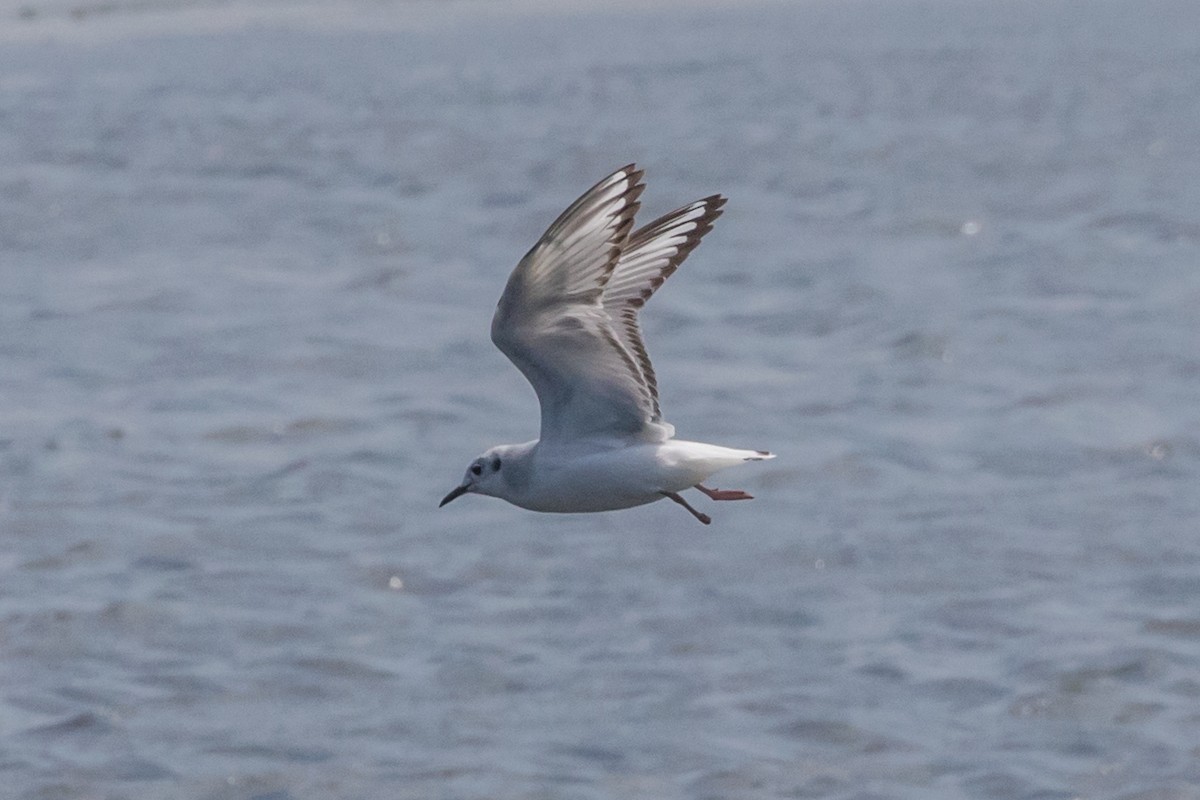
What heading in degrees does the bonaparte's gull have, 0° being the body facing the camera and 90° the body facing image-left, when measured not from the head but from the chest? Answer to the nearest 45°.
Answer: approximately 90°
